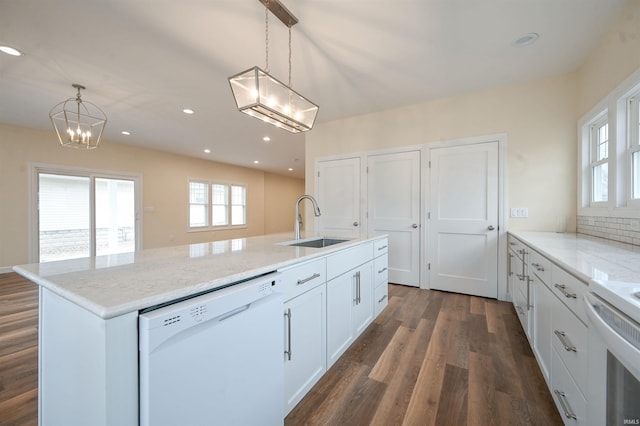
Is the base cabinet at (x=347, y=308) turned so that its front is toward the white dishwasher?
no

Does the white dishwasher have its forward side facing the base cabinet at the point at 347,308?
no

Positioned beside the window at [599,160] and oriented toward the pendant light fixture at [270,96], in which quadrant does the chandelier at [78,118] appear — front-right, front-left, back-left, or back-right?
front-right

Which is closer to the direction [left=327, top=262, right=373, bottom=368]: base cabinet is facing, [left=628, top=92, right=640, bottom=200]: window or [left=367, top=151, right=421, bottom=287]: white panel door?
the window

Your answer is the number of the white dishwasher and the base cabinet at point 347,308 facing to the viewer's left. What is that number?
0

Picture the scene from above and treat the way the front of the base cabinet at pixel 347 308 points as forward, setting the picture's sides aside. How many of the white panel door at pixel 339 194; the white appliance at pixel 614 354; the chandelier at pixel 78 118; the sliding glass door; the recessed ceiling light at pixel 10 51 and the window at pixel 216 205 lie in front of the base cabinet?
1
